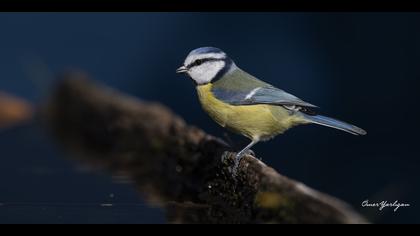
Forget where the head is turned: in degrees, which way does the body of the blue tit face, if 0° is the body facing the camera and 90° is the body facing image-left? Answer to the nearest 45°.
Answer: approximately 90°
